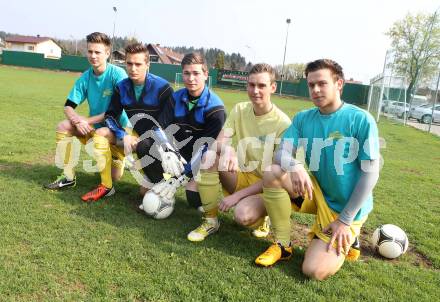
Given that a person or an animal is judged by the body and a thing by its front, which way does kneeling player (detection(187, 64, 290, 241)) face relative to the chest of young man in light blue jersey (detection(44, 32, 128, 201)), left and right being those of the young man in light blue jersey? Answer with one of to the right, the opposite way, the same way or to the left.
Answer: the same way

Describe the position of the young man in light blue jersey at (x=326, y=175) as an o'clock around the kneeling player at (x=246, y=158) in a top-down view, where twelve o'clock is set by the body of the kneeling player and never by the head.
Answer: The young man in light blue jersey is roughly at 9 o'clock from the kneeling player.

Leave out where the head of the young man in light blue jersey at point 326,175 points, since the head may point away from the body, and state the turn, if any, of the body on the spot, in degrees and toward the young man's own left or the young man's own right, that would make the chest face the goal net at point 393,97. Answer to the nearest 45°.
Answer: approximately 135° to the young man's own right

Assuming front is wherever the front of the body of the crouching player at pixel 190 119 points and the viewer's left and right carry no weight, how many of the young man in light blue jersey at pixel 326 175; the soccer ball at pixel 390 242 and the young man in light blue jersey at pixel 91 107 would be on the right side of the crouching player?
1

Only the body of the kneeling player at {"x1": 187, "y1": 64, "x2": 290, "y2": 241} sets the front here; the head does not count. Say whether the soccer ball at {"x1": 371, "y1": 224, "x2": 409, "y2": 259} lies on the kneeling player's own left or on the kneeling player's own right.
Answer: on the kneeling player's own left

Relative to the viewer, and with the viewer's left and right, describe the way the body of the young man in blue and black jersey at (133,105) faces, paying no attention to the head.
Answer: facing the viewer and to the left of the viewer

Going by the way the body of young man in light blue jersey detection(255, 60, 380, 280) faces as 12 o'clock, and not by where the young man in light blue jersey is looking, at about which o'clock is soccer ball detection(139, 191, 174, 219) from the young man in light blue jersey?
The soccer ball is roughly at 2 o'clock from the young man in light blue jersey.

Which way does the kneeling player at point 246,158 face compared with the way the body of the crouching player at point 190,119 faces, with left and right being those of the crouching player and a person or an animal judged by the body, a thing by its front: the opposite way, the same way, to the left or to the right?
the same way

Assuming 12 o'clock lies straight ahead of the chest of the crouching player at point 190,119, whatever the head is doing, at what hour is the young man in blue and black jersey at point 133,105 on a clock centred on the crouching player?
The young man in blue and black jersey is roughly at 3 o'clock from the crouching player.

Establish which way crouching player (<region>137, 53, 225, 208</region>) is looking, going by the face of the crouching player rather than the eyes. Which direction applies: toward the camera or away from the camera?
toward the camera

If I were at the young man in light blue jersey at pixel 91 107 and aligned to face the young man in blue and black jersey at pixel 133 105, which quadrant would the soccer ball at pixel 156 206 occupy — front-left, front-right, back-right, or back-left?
front-right

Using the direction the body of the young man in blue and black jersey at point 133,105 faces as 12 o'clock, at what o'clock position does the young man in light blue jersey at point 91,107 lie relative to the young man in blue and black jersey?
The young man in light blue jersey is roughly at 3 o'clock from the young man in blue and black jersey.

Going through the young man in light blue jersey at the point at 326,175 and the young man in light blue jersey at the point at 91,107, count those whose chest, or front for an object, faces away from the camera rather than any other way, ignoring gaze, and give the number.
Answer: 0

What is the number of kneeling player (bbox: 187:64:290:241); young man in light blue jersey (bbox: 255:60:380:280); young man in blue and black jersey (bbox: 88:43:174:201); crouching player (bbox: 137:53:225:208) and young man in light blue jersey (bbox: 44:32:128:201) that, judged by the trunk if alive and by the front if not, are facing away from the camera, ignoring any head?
0

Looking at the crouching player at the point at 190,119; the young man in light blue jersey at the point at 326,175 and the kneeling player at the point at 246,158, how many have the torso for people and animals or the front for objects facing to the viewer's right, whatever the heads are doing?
0

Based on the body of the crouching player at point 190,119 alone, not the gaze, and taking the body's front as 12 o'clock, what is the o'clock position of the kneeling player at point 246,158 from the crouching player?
The kneeling player is roughly at 9 o'clock from the crouching player.

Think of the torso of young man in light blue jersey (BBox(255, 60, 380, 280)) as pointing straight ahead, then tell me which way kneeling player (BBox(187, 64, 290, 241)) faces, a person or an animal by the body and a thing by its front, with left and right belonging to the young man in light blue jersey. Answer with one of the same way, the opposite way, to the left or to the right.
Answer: the same way
